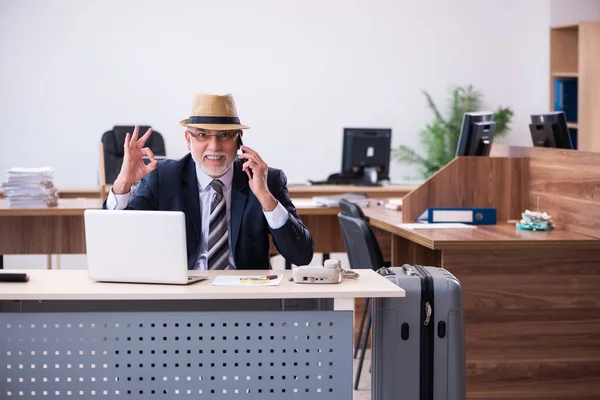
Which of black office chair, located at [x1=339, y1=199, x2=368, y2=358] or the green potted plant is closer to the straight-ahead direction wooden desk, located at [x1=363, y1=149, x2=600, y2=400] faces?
the black office chair

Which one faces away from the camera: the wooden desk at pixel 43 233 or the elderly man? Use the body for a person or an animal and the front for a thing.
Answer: the wooden desk
